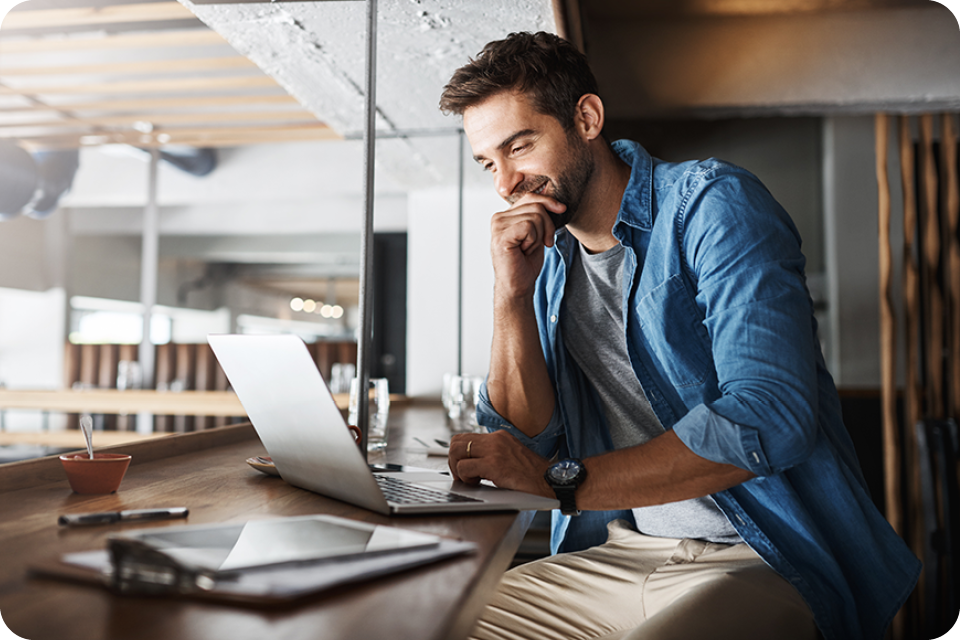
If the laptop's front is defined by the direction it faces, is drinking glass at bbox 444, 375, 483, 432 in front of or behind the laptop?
in front

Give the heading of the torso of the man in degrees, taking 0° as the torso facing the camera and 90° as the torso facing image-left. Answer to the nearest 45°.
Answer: approximately 45°

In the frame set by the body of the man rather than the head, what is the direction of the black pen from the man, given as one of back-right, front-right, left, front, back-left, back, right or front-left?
front

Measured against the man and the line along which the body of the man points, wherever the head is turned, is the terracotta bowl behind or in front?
in front

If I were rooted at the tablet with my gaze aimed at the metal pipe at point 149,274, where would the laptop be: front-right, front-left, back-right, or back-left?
front-right

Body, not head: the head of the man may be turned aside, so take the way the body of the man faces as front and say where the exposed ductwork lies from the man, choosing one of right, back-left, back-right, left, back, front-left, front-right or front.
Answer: right

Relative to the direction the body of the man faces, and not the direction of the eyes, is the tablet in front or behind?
in front

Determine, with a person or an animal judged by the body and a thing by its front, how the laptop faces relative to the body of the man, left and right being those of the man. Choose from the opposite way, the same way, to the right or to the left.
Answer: the opposite way

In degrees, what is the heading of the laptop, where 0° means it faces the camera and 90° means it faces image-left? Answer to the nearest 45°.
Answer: approximately 225°

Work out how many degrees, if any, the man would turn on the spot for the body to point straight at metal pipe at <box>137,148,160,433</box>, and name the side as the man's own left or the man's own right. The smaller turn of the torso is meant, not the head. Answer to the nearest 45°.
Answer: approximately 90° to the man's own right

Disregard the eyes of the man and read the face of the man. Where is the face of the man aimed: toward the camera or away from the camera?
toward the camera
